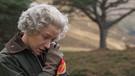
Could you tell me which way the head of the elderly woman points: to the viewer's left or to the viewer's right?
to the viewer's right

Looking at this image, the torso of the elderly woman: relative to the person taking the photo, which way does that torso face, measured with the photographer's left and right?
facing the viewer and to the right of the viewer
